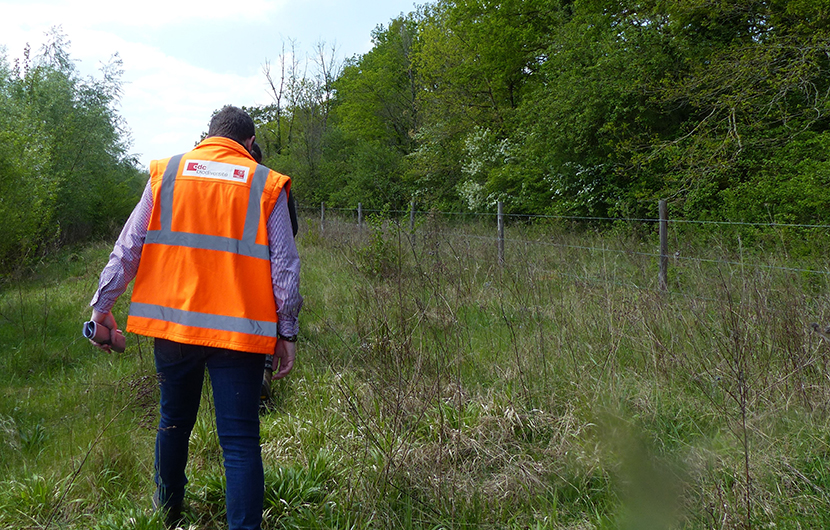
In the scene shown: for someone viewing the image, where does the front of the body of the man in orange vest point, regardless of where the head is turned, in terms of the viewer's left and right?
facing away from the viewer

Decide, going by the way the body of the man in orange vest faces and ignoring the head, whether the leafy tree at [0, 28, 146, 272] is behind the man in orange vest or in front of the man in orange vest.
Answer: in front

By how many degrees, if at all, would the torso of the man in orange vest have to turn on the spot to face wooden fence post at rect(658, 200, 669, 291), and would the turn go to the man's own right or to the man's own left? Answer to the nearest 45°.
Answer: approximately 45° to the man's own right

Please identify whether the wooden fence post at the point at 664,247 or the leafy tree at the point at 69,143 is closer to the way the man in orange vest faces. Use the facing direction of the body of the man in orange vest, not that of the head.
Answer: the leafy tree
